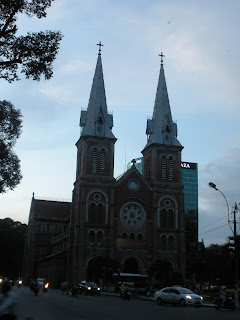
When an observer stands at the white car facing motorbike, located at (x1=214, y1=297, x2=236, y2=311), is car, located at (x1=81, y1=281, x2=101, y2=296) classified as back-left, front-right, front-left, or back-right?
back-left

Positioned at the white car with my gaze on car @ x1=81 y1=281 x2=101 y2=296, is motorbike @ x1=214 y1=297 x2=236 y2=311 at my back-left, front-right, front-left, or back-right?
back-right

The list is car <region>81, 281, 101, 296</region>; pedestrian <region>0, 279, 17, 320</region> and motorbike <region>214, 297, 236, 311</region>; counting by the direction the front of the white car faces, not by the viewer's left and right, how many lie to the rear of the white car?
1

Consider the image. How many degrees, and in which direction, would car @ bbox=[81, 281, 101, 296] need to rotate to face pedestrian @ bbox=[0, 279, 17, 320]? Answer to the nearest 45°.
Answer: approximately 45° to its right

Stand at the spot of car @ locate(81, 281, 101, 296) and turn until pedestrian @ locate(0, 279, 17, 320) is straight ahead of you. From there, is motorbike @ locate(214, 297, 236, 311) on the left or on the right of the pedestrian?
left
